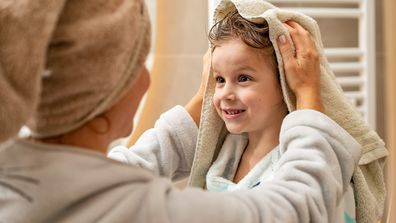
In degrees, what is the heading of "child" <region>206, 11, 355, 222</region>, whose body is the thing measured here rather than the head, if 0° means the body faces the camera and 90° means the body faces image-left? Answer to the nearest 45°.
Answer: approximately 45°

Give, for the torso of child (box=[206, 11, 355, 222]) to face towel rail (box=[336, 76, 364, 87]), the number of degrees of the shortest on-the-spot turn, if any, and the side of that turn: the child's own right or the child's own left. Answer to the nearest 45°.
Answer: approximately 180°

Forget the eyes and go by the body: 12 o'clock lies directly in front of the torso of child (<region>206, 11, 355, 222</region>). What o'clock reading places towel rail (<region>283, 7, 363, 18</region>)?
The towel rail is roughly at 5 o'clock from the child.

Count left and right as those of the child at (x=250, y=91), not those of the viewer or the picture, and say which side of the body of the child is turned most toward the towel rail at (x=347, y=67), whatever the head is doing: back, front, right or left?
back

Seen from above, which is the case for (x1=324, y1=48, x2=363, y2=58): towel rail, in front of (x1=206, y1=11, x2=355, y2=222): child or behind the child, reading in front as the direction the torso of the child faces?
behind
